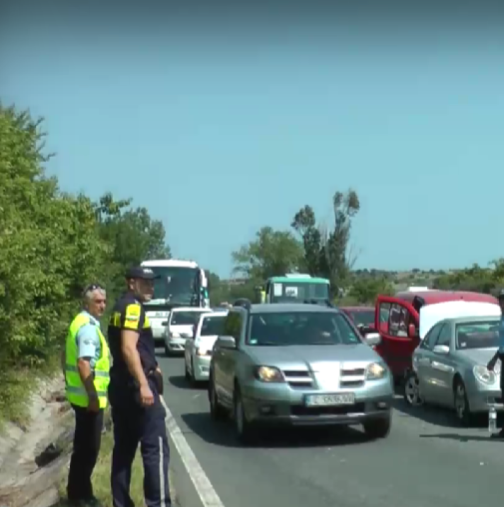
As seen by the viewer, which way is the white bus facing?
toward the camera

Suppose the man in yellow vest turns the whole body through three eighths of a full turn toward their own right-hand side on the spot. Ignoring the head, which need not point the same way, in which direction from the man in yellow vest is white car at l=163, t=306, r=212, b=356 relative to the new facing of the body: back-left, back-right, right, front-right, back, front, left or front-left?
back-right

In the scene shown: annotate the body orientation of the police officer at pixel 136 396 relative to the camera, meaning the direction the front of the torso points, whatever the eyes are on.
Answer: to the viewer's right

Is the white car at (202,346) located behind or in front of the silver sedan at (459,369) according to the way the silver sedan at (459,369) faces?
behind

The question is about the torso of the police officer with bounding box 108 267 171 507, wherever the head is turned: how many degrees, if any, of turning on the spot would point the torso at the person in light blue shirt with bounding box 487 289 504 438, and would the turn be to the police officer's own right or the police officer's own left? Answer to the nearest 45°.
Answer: approximately 45° to the police officer's own left

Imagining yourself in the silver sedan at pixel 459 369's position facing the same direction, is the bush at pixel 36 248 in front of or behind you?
behind

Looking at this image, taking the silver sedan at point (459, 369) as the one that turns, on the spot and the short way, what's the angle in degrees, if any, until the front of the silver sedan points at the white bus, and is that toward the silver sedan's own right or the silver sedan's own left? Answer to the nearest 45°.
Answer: approximately 180°

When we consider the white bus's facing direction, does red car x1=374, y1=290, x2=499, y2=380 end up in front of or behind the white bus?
in front

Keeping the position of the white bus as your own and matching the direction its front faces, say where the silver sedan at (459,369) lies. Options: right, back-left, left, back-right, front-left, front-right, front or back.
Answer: front
